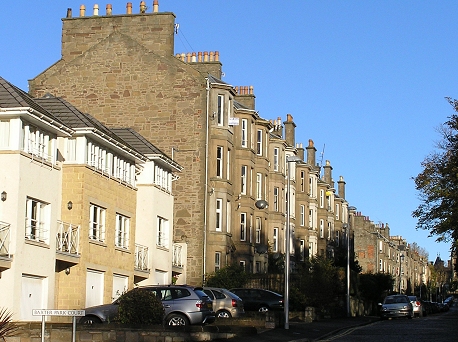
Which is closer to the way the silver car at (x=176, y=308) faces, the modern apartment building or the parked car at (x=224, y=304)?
the modern apartment building

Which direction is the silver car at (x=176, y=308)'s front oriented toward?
to the viewer's left

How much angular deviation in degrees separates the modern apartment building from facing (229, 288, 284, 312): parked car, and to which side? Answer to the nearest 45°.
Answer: approximately 90° to its left

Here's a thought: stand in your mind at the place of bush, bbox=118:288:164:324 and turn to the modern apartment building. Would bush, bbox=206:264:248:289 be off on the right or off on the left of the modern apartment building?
right

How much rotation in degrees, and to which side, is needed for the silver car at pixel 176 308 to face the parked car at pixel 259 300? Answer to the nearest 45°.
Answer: approximately 90° to its right

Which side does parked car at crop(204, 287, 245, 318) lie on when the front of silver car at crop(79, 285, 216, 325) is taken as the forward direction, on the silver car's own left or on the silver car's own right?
on the silver car's own right

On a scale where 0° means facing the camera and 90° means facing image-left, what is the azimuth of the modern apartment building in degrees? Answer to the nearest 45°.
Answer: approximately 315°

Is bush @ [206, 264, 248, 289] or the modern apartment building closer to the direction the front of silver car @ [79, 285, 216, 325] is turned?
the modern apartment building

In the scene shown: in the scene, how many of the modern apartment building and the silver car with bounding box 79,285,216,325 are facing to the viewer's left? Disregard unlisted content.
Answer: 1

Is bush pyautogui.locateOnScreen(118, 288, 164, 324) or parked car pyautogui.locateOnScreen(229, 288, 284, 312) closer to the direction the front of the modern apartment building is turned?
the bush
